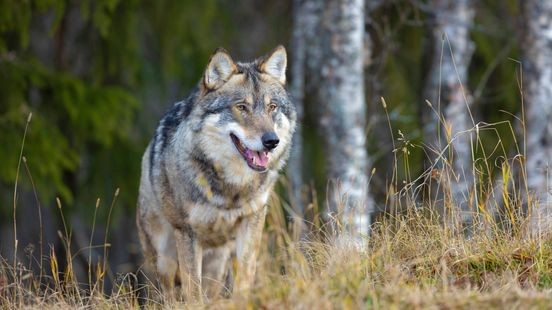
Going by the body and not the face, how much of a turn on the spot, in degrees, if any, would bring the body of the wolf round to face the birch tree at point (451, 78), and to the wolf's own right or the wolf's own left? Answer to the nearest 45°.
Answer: approximately 90° to the wolf's own left

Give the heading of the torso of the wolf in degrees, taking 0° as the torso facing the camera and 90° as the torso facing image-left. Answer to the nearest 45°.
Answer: approximately 315°

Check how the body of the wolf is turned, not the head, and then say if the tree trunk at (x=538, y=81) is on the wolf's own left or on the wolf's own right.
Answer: on the wolf's own left

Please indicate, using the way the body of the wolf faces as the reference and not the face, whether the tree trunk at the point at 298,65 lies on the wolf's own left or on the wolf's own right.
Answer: on the wolf's own left

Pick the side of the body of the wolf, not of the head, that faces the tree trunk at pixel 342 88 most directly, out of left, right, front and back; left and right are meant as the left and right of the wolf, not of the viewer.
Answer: back
